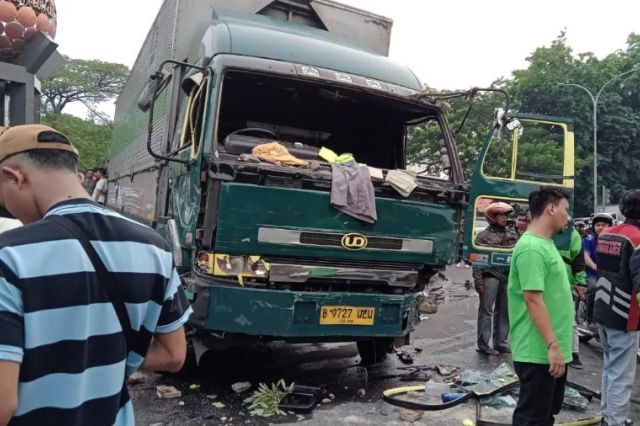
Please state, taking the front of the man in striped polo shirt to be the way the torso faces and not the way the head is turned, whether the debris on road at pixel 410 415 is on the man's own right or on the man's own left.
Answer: on the man's own right

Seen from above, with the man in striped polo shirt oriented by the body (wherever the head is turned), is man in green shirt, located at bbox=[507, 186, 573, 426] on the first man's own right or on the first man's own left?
on the first man's own right

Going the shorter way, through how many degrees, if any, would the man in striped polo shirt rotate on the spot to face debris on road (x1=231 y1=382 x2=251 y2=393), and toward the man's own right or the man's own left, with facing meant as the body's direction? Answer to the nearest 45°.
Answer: approximately 45° to the man's own right

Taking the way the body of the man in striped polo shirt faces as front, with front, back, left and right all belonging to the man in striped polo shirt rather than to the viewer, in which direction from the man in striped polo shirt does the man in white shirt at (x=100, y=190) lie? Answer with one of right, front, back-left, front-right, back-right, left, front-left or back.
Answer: front-right

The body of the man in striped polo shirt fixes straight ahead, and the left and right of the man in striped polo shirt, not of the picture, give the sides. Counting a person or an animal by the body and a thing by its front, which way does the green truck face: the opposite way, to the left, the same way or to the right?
the opposite way

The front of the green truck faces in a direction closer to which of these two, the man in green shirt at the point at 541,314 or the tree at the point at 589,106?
the man in green shirt

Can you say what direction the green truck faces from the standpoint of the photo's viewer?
facing the viewer and to the right of the viewer

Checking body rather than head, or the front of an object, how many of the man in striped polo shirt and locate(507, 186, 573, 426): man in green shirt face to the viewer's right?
1
